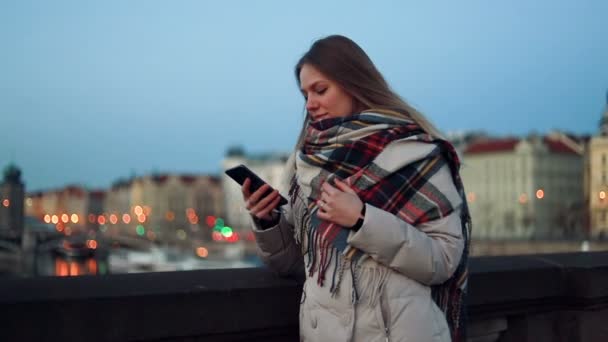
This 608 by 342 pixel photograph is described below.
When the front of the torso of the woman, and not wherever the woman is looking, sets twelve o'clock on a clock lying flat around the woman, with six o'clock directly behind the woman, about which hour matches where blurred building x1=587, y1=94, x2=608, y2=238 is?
The blurred building is roughly at 5 o'clock from the woman.

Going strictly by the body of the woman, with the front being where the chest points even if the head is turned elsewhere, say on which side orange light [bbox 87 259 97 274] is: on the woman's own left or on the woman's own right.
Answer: on the woman's own right

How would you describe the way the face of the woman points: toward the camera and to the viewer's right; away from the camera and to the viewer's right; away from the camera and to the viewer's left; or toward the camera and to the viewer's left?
toward the camera and to the viewer's left

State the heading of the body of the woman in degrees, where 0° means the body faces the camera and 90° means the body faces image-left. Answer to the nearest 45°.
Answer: approximately 45°
